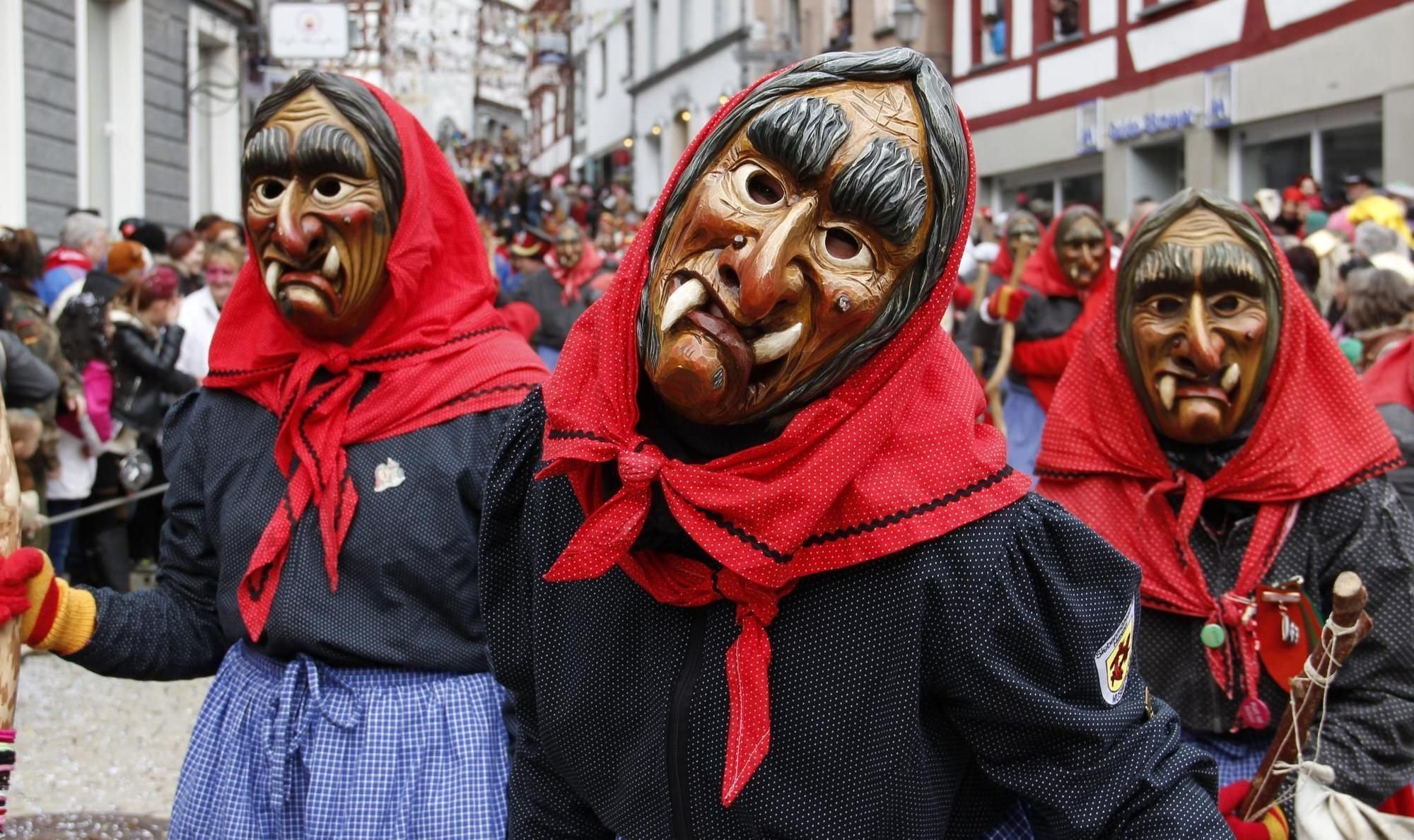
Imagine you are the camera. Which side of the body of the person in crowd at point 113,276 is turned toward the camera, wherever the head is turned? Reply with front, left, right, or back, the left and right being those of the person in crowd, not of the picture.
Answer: right

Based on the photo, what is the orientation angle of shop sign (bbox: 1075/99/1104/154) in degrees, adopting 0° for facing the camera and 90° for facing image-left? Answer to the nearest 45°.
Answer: approximately 45°

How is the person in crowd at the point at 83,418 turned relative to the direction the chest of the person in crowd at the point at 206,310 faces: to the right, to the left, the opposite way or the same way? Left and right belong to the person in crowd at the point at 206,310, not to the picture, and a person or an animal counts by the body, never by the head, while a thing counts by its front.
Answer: to the left

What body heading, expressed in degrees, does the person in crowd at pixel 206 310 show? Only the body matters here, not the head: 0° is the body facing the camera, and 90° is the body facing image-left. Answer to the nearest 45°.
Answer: approximately 0°
